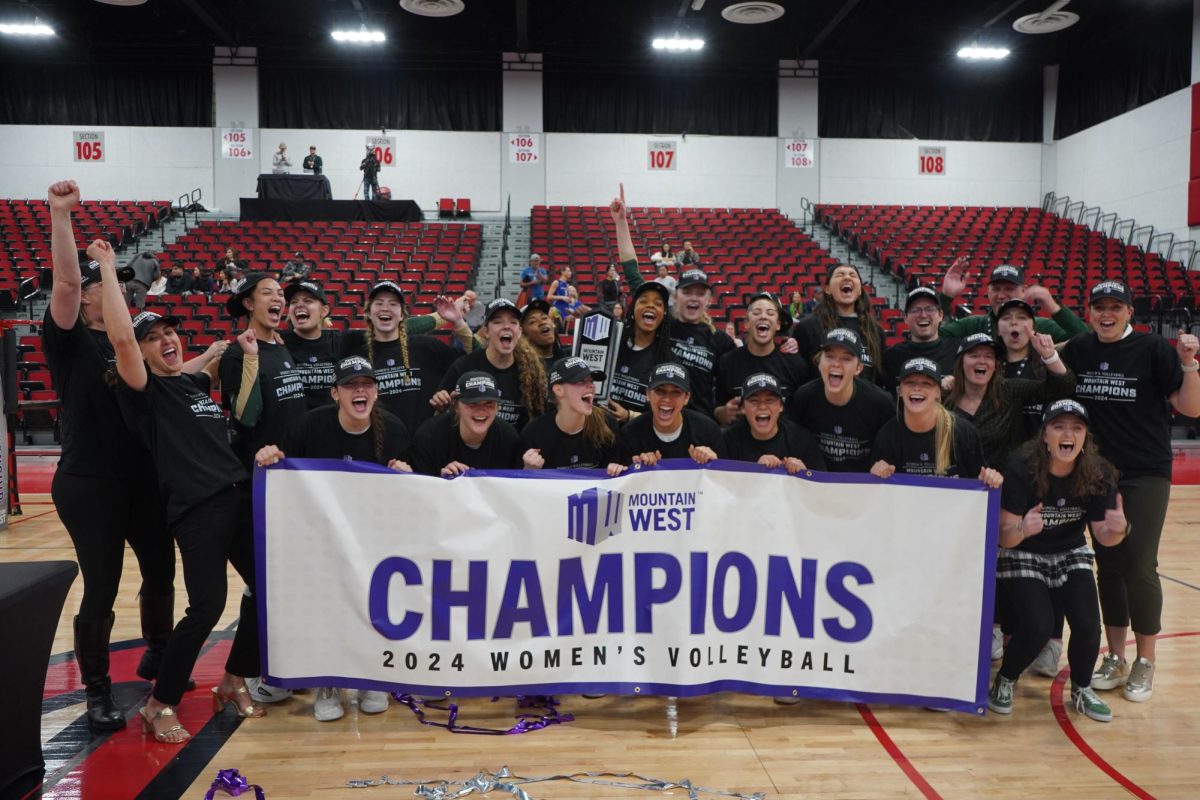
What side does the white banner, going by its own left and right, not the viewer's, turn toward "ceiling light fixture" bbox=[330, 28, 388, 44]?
back

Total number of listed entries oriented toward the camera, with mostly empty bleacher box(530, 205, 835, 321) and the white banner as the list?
2

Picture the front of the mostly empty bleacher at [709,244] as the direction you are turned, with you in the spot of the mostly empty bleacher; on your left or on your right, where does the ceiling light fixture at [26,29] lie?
on your right

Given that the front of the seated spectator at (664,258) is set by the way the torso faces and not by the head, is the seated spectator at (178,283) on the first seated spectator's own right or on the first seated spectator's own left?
on the first seated spectator's own right

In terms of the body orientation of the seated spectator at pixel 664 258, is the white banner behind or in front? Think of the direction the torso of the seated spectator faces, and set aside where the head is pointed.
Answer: in front

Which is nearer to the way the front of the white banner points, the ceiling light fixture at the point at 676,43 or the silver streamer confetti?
the silver streamer confetti

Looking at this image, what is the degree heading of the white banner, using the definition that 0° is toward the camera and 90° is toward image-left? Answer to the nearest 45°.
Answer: approximately 0°
